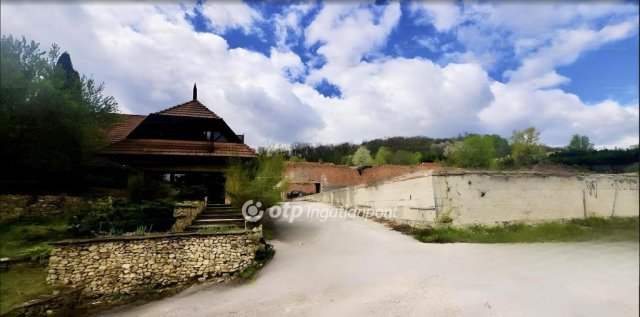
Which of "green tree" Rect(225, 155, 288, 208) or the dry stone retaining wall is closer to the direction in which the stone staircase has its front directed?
the dry stone retaining wall

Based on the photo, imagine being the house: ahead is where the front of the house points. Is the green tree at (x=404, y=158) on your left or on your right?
on your left

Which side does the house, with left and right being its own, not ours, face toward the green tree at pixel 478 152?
left

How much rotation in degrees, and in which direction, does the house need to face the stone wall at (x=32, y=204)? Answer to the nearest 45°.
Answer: approximately 45° to its right

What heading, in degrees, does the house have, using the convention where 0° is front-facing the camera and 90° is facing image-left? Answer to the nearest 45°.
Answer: approximately 0°

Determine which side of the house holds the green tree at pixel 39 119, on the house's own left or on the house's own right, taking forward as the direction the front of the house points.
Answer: on the house's own right

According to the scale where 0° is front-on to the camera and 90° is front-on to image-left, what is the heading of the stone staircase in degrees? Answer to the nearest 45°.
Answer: approximately 0°

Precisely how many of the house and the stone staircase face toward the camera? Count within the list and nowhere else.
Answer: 2

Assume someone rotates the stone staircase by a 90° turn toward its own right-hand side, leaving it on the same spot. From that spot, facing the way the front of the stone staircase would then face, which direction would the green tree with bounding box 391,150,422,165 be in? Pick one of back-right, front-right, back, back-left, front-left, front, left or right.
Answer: back-right

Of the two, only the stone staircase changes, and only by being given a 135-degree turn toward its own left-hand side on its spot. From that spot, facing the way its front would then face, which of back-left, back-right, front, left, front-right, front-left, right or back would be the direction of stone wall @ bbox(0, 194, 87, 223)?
back-left

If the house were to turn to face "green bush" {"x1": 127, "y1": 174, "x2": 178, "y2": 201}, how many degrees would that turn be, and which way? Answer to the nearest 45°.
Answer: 0° — it already faces it

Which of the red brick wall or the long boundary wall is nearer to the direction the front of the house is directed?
the long boundary wall
